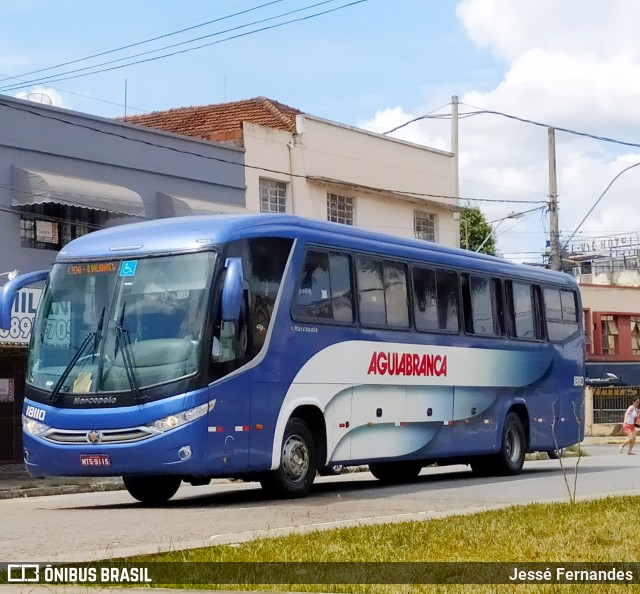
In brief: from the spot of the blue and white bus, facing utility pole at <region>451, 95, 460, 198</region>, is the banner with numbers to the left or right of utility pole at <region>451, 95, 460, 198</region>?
left

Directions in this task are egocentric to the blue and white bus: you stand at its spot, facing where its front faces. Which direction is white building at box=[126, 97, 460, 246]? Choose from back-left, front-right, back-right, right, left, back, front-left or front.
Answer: back-right

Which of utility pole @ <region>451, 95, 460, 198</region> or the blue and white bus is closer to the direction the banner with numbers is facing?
the blue and white bus

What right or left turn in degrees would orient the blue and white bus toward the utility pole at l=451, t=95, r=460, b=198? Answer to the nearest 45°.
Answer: approximately 135° to its right

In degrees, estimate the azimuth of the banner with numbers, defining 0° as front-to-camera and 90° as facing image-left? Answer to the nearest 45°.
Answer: approximately 0°

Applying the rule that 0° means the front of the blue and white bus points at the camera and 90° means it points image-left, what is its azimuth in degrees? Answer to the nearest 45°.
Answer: approximately 45°

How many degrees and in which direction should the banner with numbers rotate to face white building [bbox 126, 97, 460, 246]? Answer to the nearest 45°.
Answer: approximately 135° to its left

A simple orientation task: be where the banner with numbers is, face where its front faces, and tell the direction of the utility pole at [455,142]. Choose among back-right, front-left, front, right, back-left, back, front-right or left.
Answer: back-left
